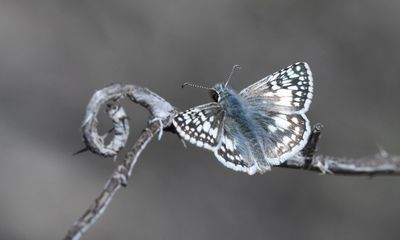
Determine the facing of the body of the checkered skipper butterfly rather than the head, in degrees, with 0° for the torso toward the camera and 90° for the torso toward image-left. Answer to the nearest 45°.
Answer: approximately 135°
